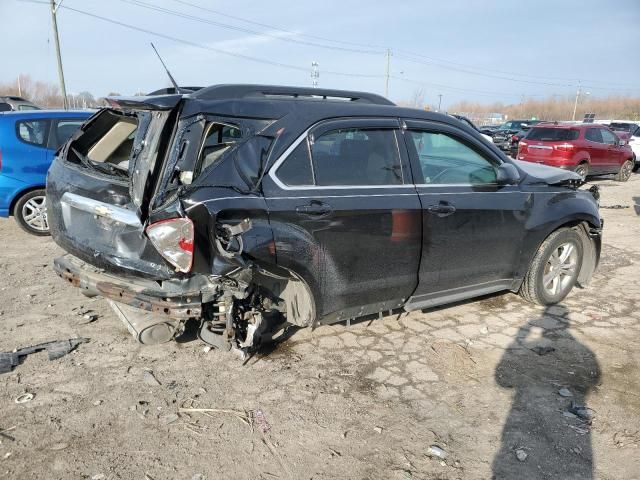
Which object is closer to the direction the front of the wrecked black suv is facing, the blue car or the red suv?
the red suv

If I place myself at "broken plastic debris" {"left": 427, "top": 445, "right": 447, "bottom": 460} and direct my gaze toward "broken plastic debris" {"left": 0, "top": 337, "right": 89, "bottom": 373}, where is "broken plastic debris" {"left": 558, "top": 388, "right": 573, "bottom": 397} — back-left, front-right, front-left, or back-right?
back-right

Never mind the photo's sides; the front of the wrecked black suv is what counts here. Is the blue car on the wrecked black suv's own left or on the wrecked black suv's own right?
on the wrecked black suv's own left

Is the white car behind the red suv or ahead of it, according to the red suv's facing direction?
ahead

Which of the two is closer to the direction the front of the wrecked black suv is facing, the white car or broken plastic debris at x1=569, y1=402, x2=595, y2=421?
the white car

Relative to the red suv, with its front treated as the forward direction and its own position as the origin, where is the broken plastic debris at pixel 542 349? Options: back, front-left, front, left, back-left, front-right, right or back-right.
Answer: back-right

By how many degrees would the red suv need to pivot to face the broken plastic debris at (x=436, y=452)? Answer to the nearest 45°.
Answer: approximately 135° to its right

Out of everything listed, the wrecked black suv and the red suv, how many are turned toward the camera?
0

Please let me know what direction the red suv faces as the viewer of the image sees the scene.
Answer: facing away from the viewer and to the right of the viewer

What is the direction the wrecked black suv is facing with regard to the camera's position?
facing away from the viewer and to the right of the viewer

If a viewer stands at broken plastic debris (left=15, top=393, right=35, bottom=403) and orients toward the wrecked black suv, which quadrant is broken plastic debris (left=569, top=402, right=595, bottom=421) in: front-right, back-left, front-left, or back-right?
front-right
